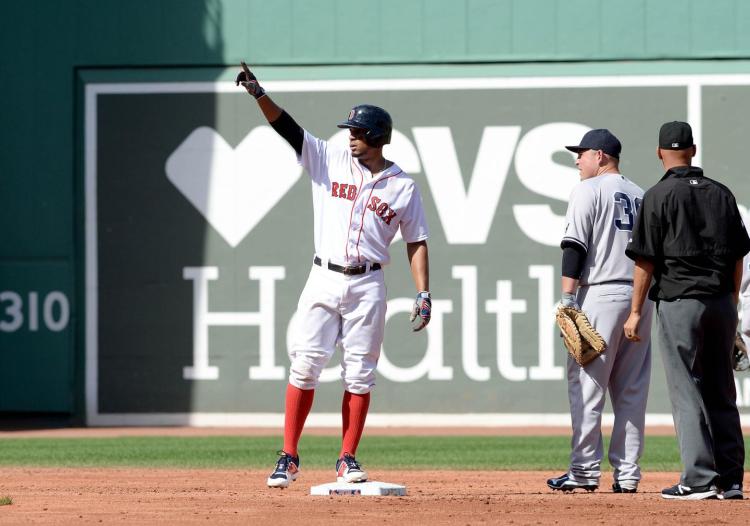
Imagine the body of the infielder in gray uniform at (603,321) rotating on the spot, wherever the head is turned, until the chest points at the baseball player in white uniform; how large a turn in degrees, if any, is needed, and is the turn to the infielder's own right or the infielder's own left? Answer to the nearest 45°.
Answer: approximately 45° to the infielder's own left

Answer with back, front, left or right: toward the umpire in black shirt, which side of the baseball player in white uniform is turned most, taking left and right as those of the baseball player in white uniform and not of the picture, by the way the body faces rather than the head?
left

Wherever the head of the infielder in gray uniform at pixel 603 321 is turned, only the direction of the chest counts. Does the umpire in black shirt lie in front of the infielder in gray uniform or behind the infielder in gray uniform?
behind

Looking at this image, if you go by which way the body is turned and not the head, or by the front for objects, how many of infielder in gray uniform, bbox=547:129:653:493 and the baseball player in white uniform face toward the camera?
1

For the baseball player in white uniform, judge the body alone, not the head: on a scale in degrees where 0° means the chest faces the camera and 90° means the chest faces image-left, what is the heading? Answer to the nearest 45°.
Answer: approximately 0°

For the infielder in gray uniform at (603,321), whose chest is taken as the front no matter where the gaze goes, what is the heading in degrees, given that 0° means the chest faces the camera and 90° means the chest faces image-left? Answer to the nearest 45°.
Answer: approximately 135°

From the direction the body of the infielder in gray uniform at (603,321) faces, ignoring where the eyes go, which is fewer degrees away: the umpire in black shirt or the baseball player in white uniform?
the baseball player in white uniform

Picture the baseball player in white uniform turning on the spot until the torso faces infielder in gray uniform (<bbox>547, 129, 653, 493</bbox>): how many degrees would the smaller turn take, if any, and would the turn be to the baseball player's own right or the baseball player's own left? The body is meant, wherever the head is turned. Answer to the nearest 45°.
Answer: approximately 90° to the baseball player's own left

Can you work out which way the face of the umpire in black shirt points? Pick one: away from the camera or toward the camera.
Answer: away from the camera
